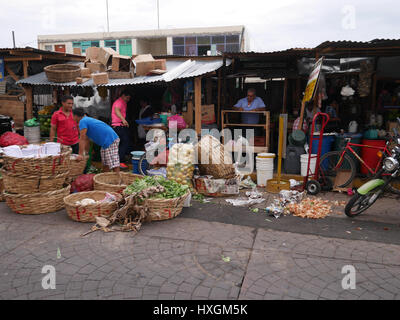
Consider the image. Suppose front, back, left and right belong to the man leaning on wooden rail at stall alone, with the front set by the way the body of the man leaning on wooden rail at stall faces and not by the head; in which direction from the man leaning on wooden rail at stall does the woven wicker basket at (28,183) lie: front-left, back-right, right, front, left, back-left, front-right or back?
front-right

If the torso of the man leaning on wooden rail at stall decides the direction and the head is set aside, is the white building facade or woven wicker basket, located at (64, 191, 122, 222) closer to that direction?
the woven wicker basket

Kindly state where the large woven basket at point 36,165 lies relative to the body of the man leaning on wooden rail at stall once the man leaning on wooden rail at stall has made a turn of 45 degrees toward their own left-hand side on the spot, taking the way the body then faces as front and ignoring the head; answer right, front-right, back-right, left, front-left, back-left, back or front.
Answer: right

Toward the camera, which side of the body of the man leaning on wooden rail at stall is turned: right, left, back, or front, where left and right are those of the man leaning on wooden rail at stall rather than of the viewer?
front

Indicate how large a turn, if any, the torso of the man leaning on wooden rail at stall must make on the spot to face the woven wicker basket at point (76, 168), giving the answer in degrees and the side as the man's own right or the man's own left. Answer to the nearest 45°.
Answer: approximately 45° to the man's own right

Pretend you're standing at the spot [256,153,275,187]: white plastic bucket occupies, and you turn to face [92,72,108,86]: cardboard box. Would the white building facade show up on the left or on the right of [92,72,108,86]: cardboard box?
right

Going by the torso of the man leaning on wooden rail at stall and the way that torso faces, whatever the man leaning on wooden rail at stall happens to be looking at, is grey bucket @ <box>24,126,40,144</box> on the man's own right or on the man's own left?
on the man's own right

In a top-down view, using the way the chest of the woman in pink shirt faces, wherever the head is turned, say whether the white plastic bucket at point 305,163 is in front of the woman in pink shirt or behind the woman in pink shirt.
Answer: in front
